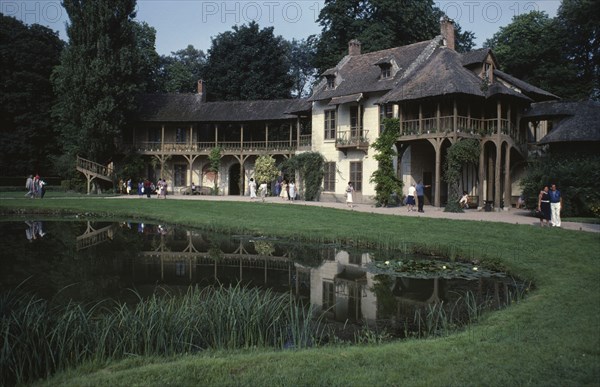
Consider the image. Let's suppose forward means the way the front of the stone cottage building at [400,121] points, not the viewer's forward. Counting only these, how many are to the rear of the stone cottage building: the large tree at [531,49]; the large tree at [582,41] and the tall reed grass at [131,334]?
2

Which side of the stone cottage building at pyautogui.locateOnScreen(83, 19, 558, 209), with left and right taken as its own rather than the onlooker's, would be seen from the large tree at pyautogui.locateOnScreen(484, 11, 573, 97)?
back

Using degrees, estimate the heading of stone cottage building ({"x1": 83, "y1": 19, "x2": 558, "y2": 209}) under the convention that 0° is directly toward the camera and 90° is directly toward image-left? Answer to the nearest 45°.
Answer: approximately 45°

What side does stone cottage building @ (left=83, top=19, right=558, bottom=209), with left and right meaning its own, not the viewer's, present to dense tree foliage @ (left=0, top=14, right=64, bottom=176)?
right

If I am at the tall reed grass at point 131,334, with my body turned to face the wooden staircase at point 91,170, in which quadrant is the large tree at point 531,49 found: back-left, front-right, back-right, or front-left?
front-right

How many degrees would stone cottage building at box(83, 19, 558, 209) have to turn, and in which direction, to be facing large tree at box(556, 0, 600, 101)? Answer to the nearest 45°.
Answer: approximately 180°

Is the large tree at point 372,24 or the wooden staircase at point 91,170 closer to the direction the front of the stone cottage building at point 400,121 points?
the wooden staircase

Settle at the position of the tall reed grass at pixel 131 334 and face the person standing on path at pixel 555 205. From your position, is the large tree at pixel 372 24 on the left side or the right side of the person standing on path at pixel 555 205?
left

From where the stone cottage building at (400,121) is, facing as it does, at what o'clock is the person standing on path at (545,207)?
The person standing on path is roughly at 10 o'clock from the stone cottage building.

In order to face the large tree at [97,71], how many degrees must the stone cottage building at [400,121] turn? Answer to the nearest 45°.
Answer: approximately 45° to its right

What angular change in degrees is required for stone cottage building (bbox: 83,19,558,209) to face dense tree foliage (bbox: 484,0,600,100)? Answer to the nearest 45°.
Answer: approximately 180°

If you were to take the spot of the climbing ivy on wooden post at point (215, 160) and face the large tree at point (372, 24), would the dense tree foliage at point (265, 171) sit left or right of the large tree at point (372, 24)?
right

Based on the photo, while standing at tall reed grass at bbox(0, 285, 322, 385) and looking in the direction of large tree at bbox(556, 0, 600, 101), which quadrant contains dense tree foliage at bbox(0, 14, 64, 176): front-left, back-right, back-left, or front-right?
front-left

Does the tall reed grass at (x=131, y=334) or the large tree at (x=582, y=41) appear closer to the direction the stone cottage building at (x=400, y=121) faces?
the tall reed grass

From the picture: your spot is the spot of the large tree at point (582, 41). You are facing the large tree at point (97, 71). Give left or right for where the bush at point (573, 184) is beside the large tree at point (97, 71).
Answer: left

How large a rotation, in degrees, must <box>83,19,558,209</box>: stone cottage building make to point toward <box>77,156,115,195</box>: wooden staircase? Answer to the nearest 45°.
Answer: approximately 45° to its right

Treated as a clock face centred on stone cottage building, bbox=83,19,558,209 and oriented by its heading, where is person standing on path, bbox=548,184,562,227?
The person standing on path is roughly at 10 o'clock from the stone cottage building.
